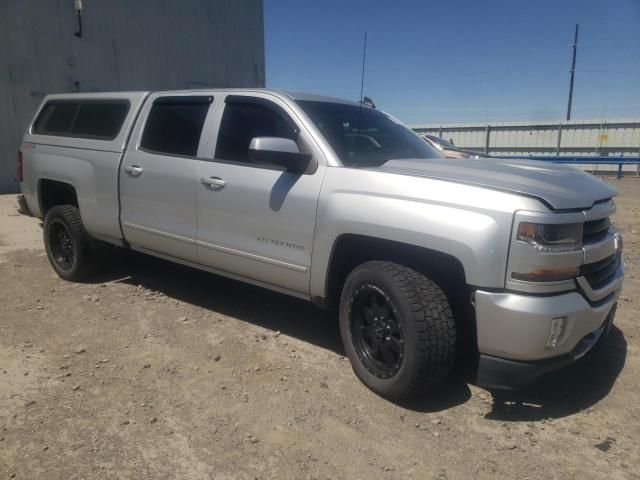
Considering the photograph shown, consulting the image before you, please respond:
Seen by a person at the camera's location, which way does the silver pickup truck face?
facing the viewer and to the right of the viewer

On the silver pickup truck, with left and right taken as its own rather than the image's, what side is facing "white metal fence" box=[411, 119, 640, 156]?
left
